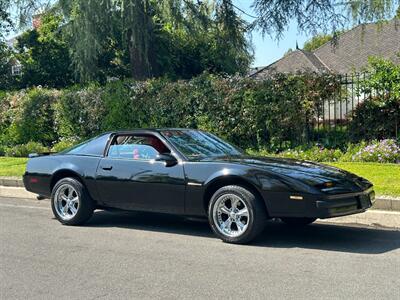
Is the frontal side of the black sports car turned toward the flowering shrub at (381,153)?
no

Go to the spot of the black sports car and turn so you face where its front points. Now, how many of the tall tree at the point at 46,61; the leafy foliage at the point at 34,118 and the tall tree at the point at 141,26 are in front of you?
0

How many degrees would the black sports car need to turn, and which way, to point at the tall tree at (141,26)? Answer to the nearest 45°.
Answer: approximately 135° to its left

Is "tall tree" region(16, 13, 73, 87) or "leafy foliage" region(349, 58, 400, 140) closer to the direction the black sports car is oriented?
the leafy foliage

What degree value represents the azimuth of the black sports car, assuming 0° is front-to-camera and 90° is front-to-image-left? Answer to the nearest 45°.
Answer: approximately 315°

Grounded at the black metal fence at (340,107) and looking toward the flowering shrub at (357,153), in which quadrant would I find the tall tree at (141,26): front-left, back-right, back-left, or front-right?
back-right

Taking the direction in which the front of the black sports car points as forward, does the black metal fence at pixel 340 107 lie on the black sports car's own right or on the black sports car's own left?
on the black sports car's own left

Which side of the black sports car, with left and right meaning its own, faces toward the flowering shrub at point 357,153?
left

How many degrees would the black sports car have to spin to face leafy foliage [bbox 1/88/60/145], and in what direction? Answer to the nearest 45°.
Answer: approximately 180°

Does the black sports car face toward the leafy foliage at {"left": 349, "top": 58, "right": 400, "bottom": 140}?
no

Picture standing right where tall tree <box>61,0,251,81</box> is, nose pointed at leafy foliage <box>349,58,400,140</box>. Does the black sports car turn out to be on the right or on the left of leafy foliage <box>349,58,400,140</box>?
right
